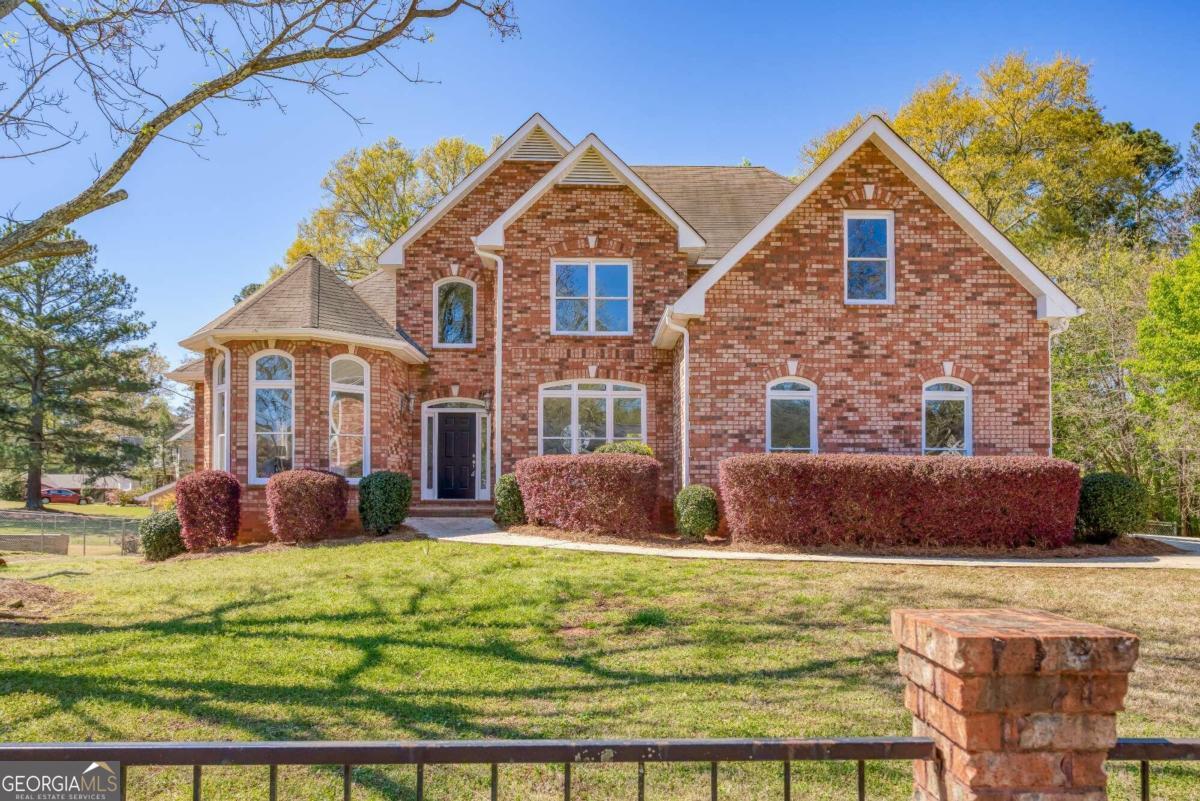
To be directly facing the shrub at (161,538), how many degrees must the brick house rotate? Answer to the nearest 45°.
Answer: approximately 90° to its right

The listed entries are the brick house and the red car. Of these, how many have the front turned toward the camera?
1

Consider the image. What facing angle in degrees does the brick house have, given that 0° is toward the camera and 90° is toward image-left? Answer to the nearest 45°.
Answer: approximately 0°

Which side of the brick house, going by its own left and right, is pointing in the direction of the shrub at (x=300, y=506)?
right

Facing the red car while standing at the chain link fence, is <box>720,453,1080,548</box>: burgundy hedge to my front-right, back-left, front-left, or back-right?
back-right

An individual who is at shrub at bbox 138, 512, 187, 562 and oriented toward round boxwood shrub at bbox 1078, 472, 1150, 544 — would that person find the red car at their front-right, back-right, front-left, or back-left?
back-left
